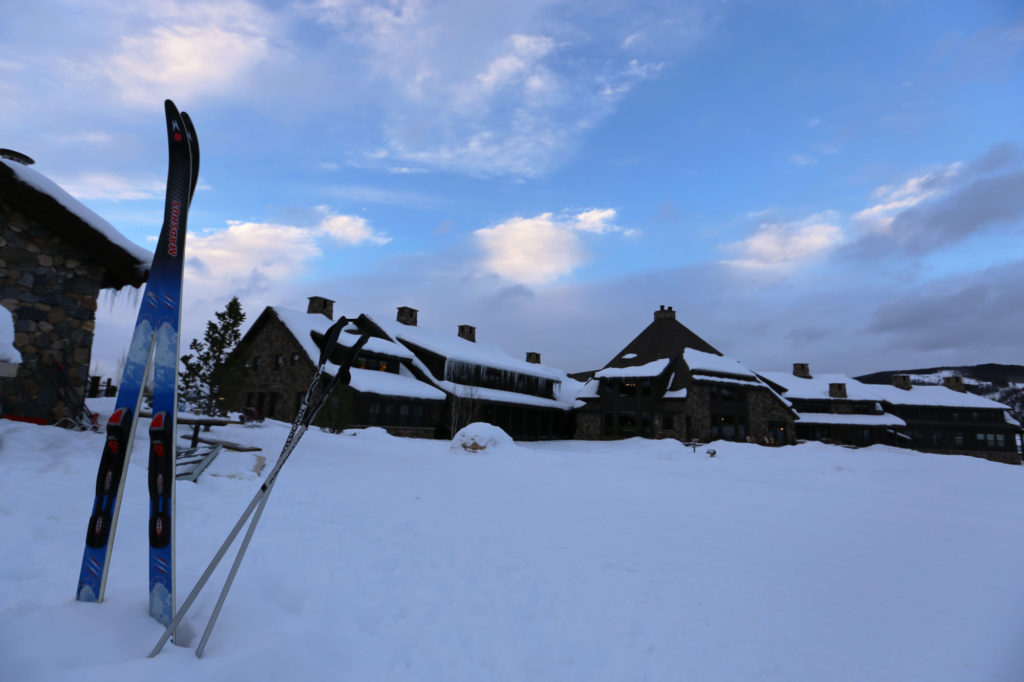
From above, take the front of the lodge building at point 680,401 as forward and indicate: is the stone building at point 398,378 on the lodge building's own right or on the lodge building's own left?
on the lodge building's own right

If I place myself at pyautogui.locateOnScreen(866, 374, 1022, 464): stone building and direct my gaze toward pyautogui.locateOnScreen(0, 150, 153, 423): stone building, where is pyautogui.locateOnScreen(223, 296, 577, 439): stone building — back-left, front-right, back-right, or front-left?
front-right

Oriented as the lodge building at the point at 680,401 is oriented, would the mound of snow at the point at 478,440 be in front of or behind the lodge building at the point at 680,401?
in front

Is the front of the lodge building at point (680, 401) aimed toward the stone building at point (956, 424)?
no

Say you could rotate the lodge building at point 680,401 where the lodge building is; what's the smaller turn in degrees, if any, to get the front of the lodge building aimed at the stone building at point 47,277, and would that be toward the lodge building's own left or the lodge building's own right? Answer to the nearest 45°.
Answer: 0° — it already faces it

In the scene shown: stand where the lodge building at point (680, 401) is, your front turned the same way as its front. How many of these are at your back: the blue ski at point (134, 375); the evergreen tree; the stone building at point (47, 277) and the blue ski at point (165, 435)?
0

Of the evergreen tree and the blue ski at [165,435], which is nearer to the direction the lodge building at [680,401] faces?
the blue ski

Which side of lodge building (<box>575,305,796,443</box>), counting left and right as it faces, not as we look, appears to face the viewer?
front

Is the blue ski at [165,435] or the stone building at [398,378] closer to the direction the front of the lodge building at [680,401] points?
the blue ski

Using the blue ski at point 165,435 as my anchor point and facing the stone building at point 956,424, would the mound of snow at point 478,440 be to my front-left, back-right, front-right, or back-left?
front-left

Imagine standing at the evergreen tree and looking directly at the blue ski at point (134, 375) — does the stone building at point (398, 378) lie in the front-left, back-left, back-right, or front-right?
back-left

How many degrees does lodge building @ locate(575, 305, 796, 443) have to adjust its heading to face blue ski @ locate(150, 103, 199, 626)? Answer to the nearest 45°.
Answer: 0° — it already faces it

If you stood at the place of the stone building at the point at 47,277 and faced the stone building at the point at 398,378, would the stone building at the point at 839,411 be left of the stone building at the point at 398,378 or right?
right

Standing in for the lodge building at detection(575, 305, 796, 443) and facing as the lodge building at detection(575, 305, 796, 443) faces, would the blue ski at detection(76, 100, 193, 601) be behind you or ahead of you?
ahead

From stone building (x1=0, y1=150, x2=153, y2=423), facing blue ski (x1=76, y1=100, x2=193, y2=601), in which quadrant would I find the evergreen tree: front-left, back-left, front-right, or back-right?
back-left
